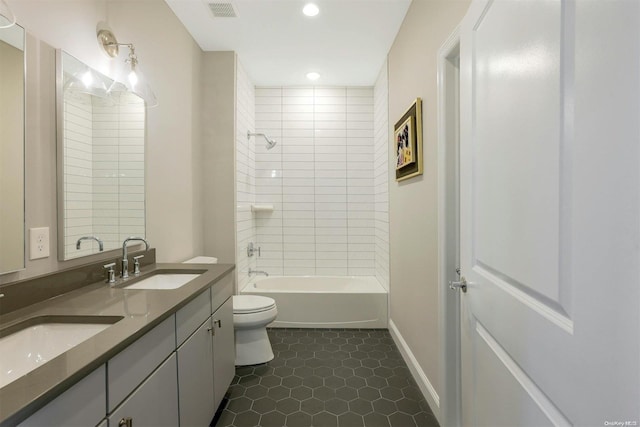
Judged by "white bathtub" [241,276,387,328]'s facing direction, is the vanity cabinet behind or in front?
in front

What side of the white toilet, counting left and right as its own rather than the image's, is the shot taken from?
right

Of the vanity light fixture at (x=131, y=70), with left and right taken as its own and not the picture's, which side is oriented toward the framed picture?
front

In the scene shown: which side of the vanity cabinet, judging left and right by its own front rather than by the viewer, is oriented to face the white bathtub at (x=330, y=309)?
left

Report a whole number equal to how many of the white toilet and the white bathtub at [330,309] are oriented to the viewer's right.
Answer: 1
